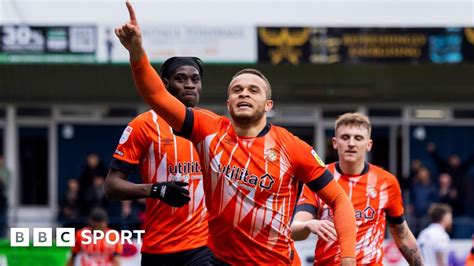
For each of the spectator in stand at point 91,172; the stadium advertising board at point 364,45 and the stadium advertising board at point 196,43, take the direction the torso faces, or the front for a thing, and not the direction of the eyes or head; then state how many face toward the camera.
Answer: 3

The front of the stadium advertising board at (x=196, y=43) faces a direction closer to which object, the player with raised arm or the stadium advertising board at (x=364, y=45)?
the player with raised arm

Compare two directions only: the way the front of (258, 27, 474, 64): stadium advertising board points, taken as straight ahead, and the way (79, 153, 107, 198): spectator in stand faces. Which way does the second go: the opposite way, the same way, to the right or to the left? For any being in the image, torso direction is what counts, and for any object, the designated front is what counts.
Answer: the same way

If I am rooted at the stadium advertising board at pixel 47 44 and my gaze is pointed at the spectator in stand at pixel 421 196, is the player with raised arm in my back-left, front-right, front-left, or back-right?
front-right

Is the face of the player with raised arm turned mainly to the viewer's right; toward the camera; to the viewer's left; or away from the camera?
toward the camera

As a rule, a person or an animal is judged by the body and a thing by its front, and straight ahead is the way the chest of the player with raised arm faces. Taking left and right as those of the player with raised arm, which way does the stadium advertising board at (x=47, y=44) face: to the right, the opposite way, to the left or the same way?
the same way

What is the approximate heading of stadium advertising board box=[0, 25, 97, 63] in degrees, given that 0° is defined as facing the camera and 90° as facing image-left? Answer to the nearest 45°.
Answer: approximately 0°

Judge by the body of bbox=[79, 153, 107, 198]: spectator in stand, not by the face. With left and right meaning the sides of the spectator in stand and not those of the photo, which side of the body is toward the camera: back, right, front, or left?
front

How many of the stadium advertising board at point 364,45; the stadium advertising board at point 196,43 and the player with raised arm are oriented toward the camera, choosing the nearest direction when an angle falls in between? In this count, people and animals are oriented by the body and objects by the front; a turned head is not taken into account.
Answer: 3

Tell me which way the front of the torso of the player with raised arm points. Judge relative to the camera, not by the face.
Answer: toward the camera

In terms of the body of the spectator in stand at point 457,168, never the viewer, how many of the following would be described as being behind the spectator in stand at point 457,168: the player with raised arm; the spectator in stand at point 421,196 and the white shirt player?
0

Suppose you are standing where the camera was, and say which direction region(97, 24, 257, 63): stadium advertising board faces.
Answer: facing the viewer

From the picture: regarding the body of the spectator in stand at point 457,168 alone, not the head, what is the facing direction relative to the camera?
toward the camera

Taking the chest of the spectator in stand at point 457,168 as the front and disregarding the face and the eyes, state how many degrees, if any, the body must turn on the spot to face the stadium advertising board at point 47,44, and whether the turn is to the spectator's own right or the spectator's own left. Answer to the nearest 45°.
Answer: approximately 90° to the spectator's own right
